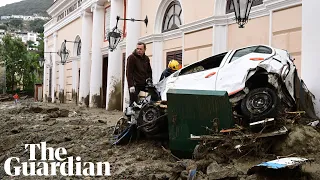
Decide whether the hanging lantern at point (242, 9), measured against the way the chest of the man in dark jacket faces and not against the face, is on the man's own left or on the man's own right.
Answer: on the man's own left

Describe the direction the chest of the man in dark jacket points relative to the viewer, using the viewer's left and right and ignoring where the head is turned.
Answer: facing the viewer and to the right of the viewer

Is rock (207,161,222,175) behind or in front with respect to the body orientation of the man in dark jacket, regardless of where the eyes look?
in front

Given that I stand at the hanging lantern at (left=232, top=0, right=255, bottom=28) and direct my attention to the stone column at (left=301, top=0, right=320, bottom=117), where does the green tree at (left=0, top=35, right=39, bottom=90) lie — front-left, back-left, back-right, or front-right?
back-left

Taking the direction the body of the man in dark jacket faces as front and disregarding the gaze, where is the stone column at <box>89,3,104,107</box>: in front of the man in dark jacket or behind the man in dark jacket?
behind

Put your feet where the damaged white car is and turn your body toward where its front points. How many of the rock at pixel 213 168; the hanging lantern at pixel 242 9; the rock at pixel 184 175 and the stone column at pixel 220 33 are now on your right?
2

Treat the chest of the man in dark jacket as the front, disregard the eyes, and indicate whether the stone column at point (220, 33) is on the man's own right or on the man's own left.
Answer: on the man's own left

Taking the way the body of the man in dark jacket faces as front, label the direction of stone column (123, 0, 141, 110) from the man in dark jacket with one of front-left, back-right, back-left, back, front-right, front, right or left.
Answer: back-left
